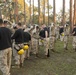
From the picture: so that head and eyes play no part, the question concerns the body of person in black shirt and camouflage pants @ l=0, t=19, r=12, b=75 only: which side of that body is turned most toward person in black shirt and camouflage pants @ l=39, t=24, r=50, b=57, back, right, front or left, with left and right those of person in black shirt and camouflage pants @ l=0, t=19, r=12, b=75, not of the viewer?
front
